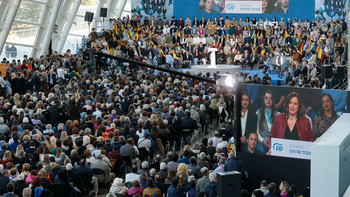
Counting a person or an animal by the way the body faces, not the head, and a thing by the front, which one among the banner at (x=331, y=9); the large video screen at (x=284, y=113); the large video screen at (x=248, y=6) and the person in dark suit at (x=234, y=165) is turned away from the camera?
the person in dark suit

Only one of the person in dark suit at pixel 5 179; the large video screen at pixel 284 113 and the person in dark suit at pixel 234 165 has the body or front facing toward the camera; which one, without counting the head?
the large video screen

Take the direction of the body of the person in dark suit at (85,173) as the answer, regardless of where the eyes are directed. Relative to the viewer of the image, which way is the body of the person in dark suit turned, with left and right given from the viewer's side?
facing away from the viewer and to the right of the viewer

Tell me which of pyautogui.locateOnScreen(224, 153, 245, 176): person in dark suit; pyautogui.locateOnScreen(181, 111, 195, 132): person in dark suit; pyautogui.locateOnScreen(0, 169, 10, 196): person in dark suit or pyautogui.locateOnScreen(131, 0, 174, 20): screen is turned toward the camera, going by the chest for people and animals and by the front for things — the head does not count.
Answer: the screen

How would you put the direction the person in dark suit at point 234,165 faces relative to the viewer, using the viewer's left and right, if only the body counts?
facing away from the viewer

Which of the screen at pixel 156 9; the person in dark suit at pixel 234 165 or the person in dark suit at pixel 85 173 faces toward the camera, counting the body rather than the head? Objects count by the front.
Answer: the screen

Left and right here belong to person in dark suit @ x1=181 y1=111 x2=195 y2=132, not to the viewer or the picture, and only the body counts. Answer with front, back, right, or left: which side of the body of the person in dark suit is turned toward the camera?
back

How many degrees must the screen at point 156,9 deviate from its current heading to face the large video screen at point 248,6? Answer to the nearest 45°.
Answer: approximately 90° to its left

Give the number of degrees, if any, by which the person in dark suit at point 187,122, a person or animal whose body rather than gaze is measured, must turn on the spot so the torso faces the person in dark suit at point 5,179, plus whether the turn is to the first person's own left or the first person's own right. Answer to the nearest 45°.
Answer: approximately 135° to the first person's own left

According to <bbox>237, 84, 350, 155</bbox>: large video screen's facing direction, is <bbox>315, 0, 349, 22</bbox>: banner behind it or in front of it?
behind

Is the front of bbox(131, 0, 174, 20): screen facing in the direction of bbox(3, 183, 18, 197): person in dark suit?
yes

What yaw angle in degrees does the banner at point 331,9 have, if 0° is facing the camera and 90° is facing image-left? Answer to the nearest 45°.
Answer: approximately 0°

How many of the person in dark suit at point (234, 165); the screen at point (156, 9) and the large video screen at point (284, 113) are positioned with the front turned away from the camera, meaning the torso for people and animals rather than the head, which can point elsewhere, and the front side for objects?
1

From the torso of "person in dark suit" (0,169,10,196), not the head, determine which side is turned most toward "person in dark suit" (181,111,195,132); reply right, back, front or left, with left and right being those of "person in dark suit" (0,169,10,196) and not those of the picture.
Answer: front
